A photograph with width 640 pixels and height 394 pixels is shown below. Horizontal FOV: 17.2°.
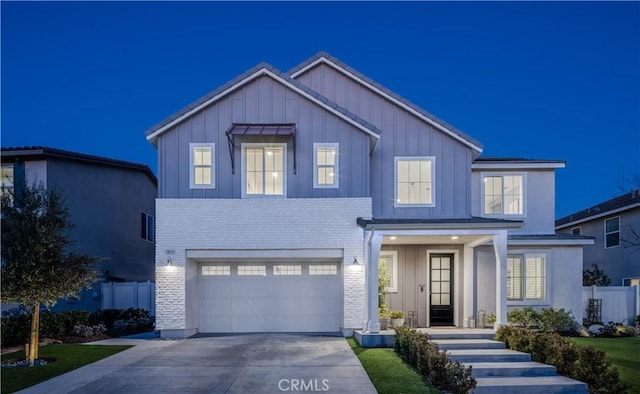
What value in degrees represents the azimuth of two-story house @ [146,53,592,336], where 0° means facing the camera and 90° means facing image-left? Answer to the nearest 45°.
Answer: approximately 0°

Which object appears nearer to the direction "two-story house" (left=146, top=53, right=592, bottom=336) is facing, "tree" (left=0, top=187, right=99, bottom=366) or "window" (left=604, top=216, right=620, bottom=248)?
the tree

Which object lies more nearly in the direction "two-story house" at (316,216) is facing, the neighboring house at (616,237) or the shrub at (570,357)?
the shrub

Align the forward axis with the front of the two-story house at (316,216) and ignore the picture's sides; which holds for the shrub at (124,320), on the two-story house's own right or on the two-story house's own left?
on the two-story house's own right

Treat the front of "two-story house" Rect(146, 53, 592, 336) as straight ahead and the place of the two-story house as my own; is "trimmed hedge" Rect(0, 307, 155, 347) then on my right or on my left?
on my right

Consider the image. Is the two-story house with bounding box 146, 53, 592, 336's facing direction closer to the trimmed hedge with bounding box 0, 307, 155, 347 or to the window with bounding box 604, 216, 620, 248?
the trimmed hedge
